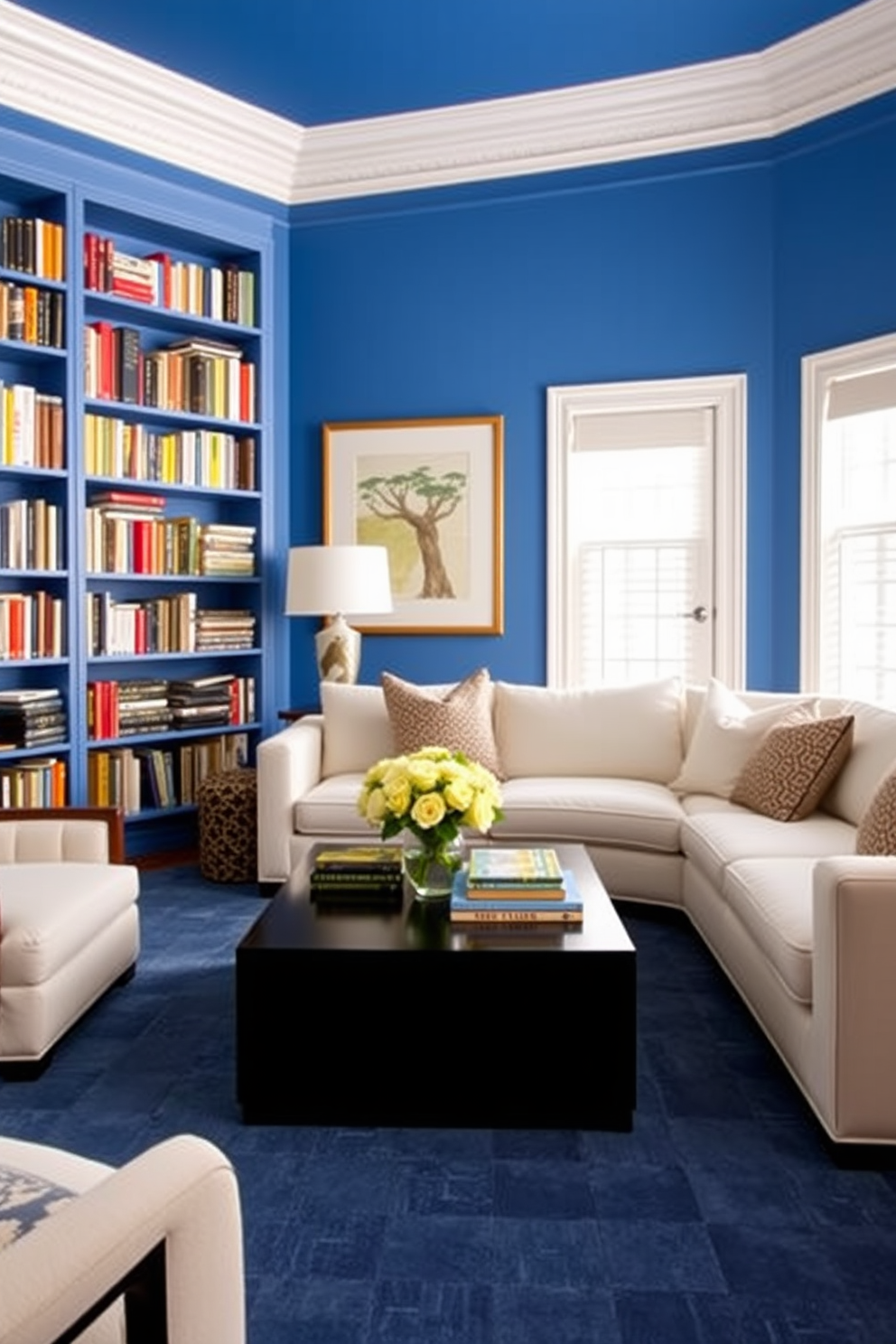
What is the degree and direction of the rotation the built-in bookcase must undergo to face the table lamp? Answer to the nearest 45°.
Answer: approximately 45° to its left

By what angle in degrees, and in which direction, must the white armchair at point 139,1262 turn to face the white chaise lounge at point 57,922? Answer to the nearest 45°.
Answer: approximately 45° to its left

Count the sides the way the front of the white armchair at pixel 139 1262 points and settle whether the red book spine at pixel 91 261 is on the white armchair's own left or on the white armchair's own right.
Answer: on the white armchair's own left

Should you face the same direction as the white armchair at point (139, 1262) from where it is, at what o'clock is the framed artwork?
The framed artwork is roughly at 11 o'clock from the white armchair.

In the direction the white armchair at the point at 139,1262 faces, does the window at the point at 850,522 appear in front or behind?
in front

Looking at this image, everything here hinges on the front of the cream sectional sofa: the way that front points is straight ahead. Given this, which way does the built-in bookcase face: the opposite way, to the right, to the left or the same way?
to the left

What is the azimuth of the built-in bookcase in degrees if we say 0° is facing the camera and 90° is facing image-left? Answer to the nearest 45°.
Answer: approximately 315°

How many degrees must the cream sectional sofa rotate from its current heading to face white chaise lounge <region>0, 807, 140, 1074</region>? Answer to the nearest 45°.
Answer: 0° — it already faces it

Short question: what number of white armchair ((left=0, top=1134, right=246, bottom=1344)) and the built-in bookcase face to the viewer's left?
0

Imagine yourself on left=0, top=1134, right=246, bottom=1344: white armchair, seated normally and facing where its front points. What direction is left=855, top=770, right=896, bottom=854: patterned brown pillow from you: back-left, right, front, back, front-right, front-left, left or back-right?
front

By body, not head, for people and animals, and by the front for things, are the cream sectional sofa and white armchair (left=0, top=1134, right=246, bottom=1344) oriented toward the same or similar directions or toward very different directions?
very different directions

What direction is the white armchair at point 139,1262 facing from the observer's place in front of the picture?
facing away from the viewer and to the right of the viewer

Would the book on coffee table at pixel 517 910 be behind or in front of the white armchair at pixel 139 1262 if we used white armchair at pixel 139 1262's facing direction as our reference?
in front

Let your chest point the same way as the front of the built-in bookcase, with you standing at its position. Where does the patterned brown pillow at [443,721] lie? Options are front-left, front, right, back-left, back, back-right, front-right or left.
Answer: front
